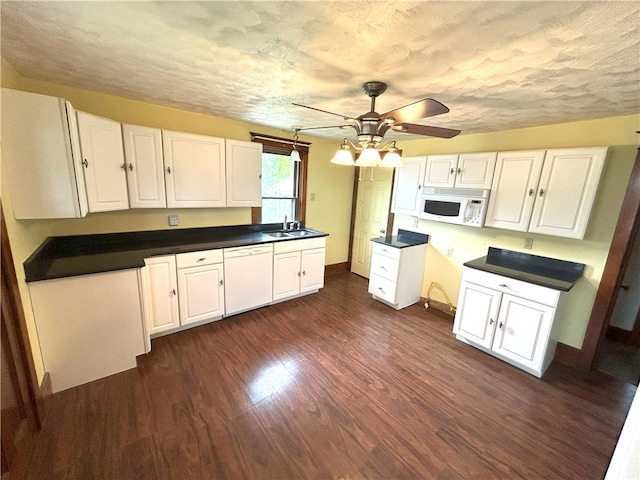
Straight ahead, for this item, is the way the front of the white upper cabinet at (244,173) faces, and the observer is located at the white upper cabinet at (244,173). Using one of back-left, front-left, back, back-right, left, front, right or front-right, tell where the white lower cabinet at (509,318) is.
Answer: front

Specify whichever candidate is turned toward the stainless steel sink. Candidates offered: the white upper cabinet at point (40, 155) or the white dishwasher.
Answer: the white upper cabinet

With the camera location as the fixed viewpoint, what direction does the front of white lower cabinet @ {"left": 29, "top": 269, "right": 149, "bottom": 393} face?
facing to the right of the viewer

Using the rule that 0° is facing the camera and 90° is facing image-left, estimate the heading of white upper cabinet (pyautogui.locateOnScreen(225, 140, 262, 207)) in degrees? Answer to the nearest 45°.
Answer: approximately 315°

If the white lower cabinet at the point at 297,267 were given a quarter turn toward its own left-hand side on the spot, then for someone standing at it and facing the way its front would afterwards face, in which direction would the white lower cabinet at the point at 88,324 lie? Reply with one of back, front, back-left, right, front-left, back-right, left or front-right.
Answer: back

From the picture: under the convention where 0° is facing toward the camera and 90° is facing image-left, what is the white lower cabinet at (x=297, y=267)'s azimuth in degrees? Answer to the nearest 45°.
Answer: approximately 315°

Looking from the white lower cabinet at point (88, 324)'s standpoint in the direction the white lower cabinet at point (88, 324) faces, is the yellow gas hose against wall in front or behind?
in front

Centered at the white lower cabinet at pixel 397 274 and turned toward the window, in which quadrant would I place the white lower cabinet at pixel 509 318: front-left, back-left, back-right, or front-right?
back-left

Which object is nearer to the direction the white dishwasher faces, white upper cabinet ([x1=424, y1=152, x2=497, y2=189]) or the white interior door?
the white upper cabinet

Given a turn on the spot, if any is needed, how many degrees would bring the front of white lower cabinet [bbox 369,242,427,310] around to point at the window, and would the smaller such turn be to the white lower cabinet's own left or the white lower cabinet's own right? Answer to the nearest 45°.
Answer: approximately 45° to the white lower cabinet's own right
